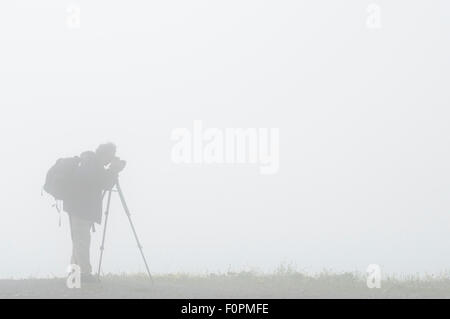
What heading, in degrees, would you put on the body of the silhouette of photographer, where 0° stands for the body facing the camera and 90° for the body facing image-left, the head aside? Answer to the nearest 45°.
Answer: approximately 270°
